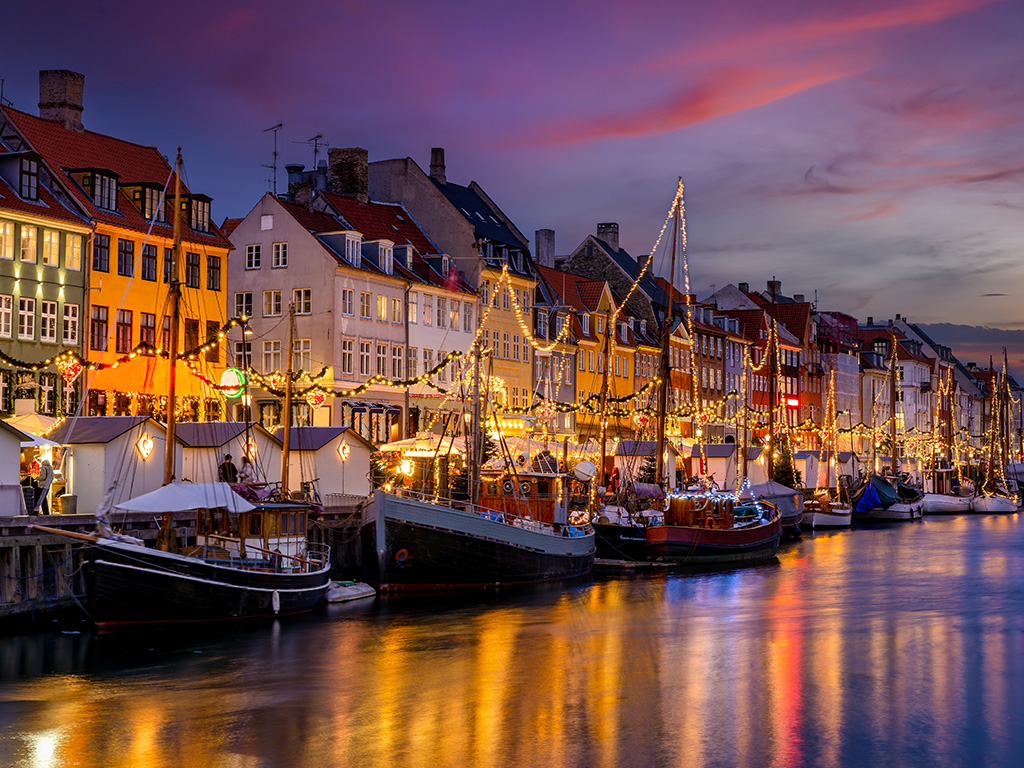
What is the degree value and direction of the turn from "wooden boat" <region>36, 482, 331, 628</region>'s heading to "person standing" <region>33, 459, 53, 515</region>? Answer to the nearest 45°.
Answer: approximately 90° to its right

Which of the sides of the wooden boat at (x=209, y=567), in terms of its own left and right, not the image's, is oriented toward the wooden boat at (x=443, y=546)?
back

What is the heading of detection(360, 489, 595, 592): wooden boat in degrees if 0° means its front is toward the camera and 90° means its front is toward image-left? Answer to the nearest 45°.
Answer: approximately 45°

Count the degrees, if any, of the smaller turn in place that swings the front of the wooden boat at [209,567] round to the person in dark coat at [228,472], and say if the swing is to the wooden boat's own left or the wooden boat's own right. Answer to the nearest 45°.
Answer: approximately 135° to the wooden boat's own right

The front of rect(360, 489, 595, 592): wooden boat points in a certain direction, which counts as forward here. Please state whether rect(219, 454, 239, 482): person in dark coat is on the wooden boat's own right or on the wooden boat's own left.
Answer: on the wooden boat's own right
